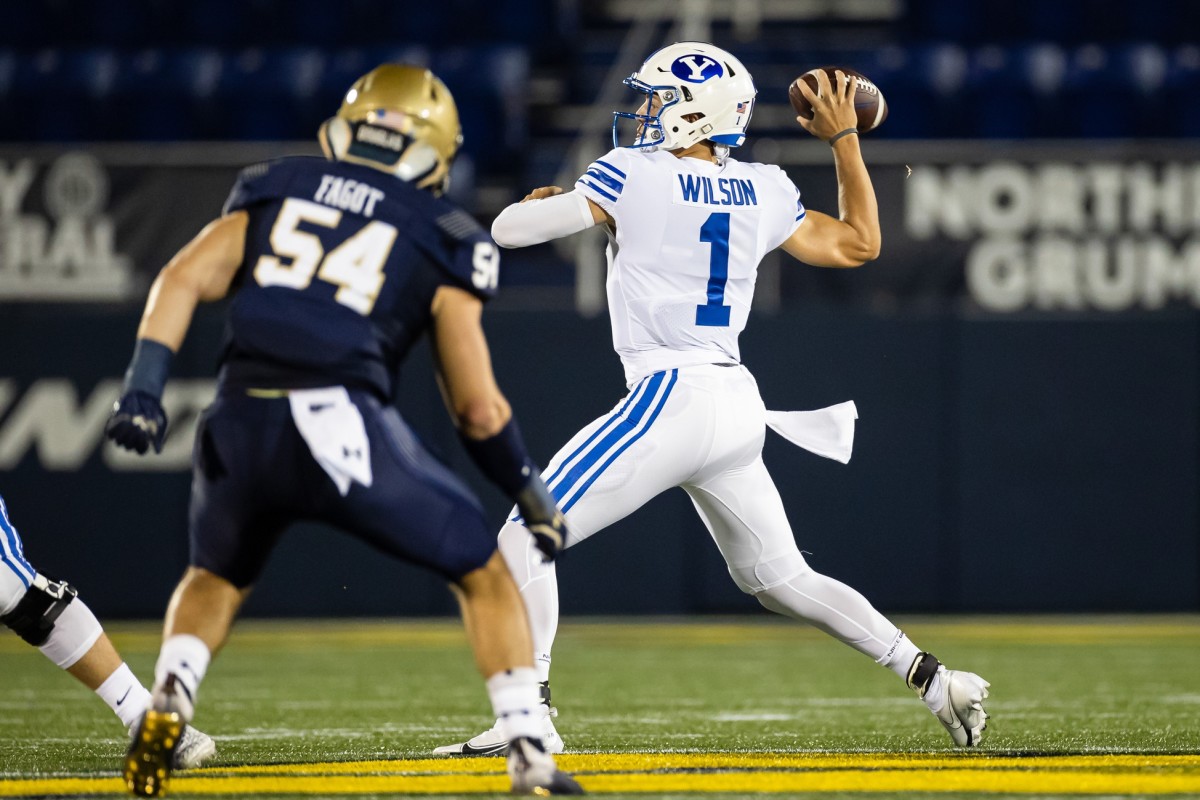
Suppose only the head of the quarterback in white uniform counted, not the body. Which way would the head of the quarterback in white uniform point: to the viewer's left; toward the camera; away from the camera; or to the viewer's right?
to the viewer's left

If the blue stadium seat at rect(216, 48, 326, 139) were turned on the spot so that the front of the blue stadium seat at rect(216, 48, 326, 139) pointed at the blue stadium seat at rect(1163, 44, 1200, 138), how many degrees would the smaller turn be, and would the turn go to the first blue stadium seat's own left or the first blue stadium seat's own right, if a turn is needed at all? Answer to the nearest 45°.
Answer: approximately 90° to the first blue stadium seat's own left

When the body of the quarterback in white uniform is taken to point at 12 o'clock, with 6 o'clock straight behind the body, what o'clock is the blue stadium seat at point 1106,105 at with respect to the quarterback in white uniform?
The blue stadium seat is roughly at 2 o'clock from the quarterback in white uniform.

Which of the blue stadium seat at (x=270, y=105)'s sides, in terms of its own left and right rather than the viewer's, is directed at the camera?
front

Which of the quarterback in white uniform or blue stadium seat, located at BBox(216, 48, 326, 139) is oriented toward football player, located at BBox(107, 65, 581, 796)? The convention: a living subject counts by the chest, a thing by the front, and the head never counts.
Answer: the blue stadium seat

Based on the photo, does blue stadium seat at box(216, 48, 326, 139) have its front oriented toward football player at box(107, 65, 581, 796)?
yes

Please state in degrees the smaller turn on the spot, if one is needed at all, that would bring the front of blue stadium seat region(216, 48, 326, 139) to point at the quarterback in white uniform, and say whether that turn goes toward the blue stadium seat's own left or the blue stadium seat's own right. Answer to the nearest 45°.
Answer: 0° — it already faces them

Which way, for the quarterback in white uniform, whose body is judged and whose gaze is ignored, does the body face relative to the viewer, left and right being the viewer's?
facing away from the viewer and to the left of the viewer

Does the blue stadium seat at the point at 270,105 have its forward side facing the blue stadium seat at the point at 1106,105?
no

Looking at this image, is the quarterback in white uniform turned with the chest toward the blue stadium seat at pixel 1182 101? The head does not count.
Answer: no
